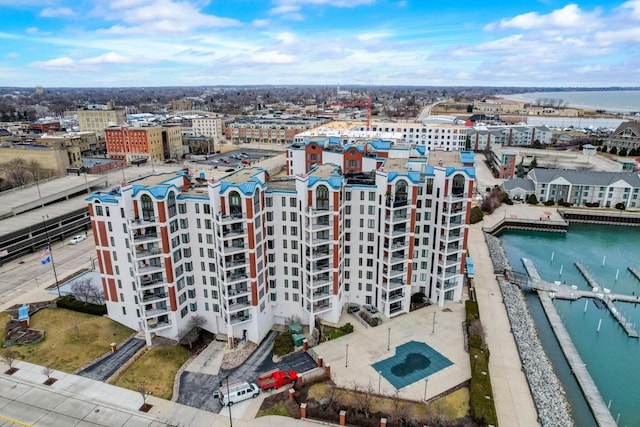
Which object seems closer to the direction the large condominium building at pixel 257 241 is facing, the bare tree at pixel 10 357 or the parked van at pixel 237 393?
the parked van

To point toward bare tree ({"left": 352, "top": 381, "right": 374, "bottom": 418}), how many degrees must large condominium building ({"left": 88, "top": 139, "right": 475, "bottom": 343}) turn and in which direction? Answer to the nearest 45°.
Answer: approximately 45° to its left

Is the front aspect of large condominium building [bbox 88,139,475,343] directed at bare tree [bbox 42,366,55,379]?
no

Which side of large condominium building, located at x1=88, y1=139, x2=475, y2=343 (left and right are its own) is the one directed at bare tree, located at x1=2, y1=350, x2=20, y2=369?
right

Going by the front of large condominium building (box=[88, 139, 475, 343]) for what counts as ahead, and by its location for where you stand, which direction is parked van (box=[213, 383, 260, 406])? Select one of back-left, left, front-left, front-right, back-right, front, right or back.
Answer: front

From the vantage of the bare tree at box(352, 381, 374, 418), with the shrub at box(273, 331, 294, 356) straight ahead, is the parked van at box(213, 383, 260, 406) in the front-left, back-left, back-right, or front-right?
front-left

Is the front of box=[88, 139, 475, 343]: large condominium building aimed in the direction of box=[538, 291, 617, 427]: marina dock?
no
